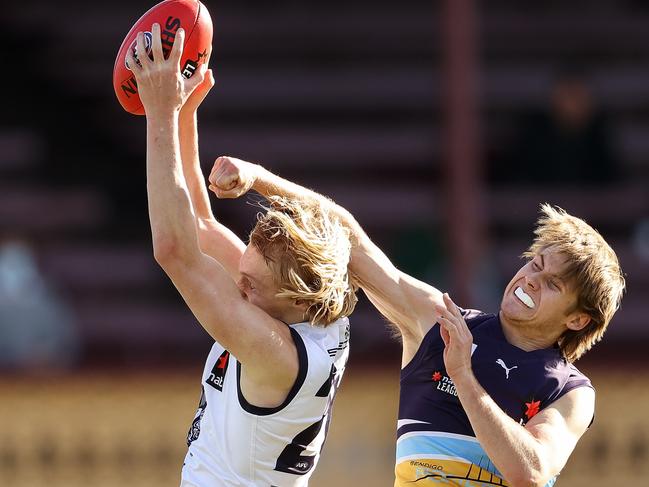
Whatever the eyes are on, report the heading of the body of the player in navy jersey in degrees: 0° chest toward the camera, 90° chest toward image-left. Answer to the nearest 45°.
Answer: approximately 45°
